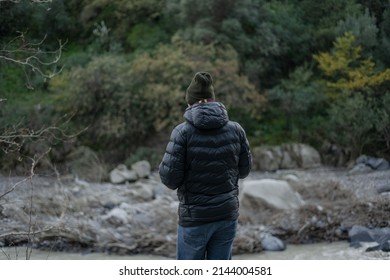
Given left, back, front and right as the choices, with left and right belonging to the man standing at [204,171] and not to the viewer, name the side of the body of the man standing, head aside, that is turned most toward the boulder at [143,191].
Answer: front

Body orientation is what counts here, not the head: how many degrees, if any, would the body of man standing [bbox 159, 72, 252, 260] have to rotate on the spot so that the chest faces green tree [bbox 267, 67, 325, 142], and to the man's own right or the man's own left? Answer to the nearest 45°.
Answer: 0° — they already face it

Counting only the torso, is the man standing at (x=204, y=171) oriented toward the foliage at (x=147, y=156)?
yes

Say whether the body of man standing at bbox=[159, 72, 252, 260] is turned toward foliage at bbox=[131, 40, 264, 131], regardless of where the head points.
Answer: yes

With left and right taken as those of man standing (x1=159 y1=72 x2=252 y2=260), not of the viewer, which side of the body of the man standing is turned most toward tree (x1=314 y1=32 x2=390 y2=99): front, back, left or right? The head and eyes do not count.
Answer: front

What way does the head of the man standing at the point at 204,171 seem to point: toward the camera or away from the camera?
away from the camera

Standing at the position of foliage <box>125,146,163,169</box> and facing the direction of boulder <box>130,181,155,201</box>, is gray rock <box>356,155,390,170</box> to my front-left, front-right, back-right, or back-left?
front-left

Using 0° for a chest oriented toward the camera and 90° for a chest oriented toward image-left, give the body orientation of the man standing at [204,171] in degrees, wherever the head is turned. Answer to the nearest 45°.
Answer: approximately 180°

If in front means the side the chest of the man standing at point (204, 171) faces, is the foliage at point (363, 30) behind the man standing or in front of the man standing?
in front

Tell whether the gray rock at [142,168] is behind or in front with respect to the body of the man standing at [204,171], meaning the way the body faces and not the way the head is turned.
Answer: in front

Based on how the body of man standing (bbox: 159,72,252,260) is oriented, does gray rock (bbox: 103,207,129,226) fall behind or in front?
in front
